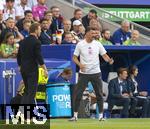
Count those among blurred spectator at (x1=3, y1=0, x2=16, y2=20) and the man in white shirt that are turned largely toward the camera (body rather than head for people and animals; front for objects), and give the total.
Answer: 2

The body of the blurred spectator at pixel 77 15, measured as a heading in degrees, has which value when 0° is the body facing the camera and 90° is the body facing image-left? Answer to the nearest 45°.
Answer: approximately 315°

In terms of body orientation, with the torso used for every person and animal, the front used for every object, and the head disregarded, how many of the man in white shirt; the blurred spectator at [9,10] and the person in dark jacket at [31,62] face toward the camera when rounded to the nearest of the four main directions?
2

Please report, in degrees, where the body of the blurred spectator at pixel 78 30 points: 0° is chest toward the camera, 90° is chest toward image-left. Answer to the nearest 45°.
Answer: approximately 315°

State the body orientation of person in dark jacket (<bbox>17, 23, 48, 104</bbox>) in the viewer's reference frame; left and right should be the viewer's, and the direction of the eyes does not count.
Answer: facing away from the viewer and to the right of the viewer
